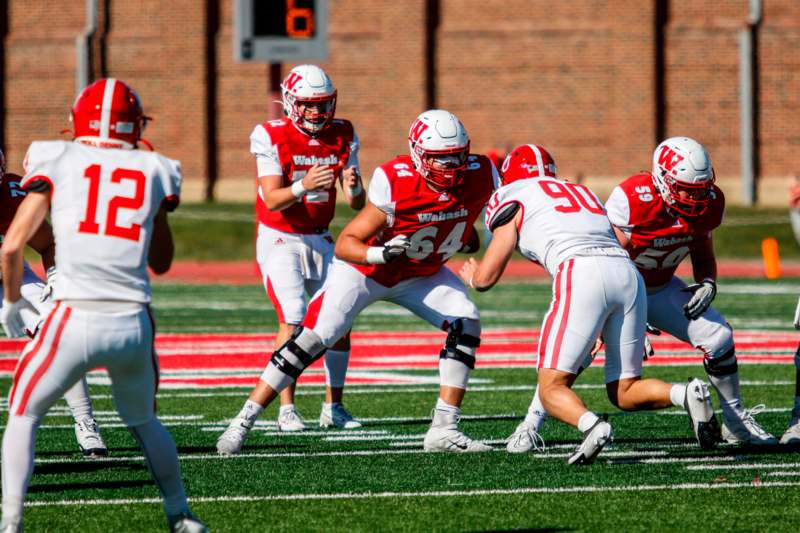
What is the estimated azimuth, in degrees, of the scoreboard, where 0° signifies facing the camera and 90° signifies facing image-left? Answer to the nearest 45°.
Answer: approximately 0°

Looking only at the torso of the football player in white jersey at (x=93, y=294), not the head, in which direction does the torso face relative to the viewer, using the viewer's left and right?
facing away from the viewer

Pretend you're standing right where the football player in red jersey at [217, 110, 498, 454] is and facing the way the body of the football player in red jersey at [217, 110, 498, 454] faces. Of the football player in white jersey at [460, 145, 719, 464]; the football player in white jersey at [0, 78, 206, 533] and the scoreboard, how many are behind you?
1

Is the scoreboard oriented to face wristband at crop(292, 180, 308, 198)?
yes

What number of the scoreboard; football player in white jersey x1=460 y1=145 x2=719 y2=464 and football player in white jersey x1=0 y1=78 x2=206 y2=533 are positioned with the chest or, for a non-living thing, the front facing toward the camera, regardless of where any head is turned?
1

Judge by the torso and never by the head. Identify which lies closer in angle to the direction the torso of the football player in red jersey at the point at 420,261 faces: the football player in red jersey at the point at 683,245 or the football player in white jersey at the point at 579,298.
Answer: the football player in white jersey

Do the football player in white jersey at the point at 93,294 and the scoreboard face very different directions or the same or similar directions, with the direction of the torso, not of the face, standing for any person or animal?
very different directions

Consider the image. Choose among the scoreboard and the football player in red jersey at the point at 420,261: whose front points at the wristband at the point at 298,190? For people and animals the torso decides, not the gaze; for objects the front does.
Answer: the scoreboard

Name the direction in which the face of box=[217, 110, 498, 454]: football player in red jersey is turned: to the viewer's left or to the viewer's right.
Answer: to the viewer's right

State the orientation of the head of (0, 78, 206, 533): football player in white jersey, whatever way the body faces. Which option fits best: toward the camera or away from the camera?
away from the camera

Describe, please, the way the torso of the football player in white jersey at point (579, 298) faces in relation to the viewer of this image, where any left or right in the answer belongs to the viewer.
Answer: facing away from the viewer and to the left of the viewer

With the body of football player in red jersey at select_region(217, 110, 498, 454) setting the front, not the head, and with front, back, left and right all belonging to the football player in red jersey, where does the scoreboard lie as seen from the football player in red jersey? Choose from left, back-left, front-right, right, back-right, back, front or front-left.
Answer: back

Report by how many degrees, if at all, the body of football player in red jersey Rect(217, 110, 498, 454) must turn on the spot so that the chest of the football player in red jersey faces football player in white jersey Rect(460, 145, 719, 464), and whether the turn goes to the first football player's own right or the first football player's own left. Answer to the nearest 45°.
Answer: approximately 45° to the first football player's own left

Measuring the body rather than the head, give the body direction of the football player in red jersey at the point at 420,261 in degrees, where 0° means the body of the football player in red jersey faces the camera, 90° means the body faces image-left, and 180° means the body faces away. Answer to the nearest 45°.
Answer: approximately 0°

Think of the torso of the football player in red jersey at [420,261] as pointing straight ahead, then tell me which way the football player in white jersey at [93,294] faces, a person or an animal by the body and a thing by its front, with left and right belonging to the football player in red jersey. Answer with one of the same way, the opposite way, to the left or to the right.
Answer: the opposite way
